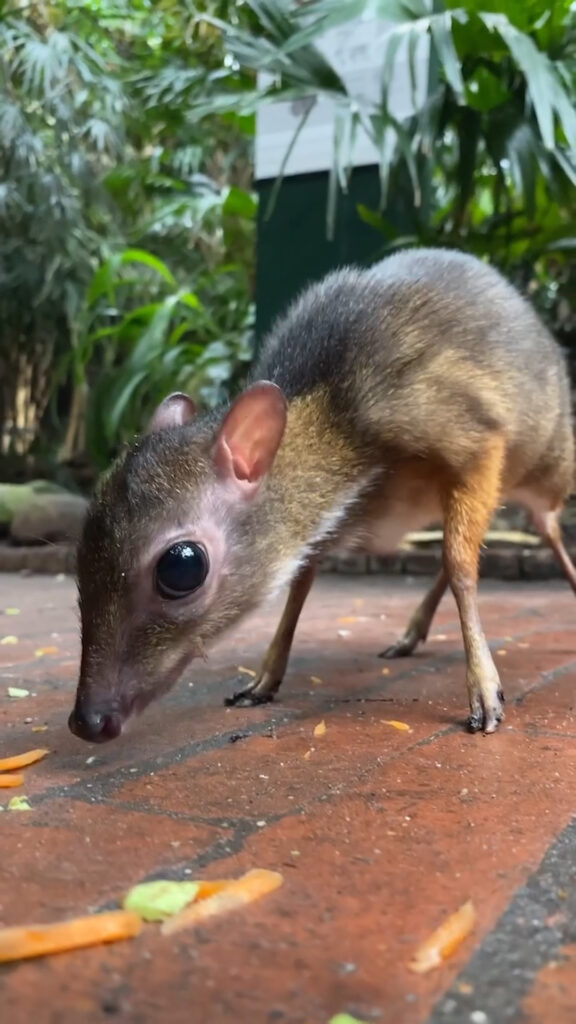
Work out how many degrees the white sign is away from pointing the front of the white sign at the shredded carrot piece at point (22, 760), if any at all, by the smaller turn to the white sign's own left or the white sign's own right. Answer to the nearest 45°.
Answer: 0° — it already faces it

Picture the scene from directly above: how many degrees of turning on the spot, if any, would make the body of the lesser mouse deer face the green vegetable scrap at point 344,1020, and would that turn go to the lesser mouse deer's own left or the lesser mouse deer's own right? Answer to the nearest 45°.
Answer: approximately 45° to the lesser mouse deer's own left

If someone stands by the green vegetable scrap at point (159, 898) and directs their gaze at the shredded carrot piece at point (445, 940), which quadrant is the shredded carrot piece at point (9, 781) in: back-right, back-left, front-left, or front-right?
back-left

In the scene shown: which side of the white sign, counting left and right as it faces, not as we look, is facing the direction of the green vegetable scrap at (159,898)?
front

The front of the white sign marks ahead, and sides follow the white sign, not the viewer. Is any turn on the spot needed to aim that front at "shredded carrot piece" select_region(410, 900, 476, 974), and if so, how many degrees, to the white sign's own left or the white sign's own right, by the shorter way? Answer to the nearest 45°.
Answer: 0° — it already faces it

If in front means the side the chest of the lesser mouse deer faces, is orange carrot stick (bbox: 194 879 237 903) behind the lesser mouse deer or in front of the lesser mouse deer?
in front

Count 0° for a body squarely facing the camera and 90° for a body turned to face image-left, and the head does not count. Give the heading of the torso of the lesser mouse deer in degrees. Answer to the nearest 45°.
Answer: approximately 45°

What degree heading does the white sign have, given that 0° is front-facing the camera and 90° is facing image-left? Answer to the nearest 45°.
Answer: approximately 0°

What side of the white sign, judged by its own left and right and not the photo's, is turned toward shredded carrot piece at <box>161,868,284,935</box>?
front

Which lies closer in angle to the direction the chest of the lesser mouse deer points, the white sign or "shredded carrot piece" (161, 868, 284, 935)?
the shredded carrot piece

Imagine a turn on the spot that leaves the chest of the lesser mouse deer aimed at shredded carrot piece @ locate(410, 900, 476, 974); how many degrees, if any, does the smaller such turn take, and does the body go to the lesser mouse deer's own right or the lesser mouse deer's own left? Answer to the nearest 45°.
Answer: approximately 45° to the lesser mouse deer's own left

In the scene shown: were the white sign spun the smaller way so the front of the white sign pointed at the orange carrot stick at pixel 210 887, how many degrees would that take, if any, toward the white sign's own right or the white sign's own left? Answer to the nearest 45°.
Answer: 0° — it already faces it
